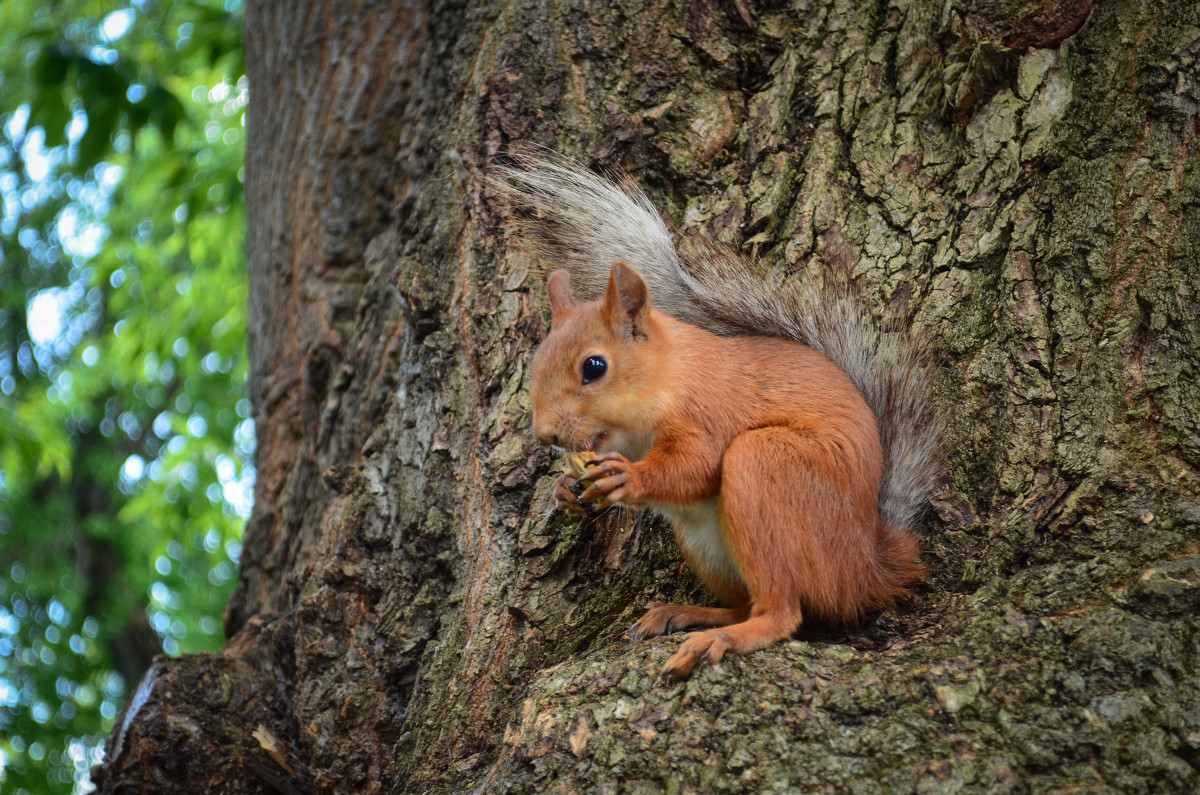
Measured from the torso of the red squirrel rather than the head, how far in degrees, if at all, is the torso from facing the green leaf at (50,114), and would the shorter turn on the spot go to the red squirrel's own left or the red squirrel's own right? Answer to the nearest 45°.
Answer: approximately 45° to the red squirrel's own right

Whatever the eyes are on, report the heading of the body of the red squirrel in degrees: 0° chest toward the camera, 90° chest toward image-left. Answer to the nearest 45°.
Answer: approximately 90°

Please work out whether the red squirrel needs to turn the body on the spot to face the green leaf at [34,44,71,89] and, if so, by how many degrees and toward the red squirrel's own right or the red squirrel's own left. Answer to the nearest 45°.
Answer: approximately 45° to the red squirrel's own right
